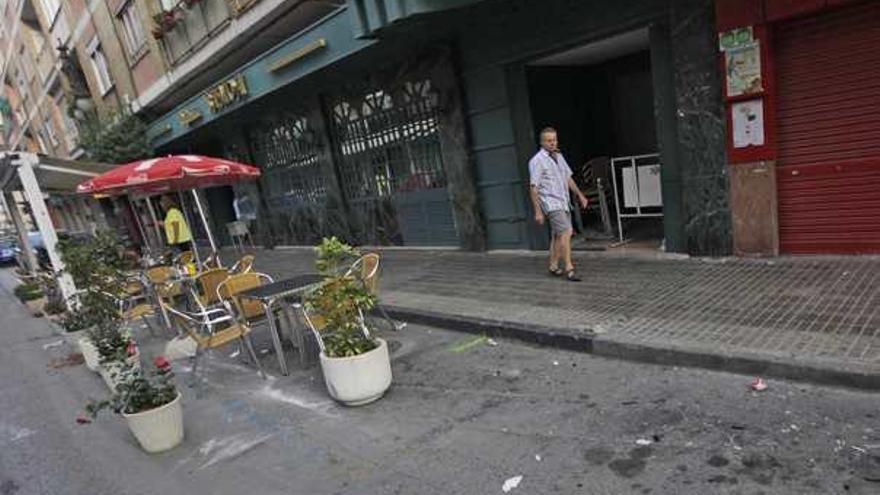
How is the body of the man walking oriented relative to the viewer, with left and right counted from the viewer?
facing the viewer and to the right of the viewer

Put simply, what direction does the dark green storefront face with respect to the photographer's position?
facing the viewer and to the left of the viewer

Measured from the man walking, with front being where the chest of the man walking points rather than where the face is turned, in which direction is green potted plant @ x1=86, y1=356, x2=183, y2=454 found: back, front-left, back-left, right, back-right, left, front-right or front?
right

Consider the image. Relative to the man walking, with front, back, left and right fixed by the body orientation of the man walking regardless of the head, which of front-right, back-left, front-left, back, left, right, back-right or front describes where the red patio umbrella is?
back-right

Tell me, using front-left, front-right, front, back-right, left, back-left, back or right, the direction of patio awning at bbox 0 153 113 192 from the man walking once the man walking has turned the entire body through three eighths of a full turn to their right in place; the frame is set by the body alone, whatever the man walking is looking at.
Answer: front

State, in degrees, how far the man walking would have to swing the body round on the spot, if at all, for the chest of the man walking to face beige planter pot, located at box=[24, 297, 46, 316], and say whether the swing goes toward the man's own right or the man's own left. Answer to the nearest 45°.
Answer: approximately 135° to the man's own right

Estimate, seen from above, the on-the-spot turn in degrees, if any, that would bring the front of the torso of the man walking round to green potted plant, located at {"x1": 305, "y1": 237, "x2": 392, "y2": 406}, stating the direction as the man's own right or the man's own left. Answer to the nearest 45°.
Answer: approximately 90° to the man's own right

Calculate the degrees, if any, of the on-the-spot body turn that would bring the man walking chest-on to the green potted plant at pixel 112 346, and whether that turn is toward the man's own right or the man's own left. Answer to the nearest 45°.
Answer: approximately 90° to the man's own right

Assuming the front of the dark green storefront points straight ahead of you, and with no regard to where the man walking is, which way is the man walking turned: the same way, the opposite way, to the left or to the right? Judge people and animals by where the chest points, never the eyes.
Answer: to the left

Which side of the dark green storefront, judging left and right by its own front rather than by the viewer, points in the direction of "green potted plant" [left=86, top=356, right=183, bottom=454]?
front

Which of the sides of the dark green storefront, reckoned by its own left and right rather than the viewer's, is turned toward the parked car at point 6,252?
right
